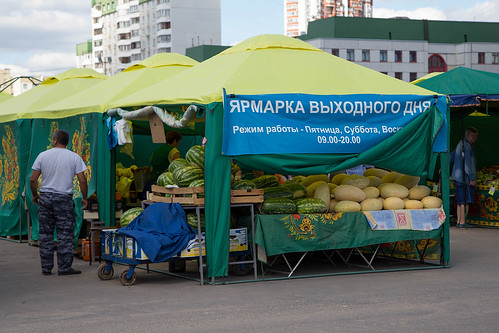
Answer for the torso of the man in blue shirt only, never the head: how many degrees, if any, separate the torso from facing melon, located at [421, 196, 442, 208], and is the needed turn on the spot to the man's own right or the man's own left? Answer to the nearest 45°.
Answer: approximately 90° to the man's own right

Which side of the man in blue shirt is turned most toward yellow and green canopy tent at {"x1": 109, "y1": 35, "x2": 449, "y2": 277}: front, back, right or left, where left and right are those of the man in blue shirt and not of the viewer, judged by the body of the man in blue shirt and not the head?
right

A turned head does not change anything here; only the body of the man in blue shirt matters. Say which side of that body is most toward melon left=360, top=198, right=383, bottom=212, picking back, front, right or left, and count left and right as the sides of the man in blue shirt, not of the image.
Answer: right

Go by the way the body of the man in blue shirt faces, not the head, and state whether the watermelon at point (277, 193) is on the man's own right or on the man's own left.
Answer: on the man's own right

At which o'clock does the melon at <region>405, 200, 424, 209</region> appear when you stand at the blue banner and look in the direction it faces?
The melon is roughly at 8 o'clock from the blue banner.

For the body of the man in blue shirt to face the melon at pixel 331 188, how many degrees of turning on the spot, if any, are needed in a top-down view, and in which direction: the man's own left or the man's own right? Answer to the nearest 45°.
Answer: approximately 90° to the man's own right
